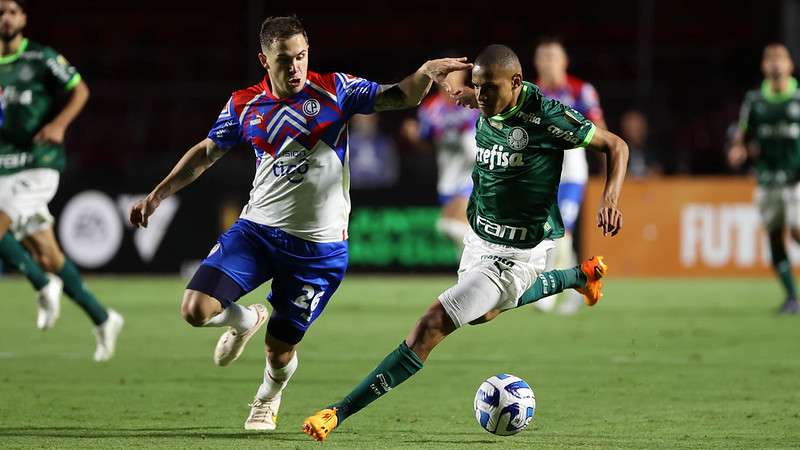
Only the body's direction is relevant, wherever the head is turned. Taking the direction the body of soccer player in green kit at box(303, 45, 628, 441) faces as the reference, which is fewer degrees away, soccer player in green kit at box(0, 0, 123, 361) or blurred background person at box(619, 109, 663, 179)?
the soccer player in green kit

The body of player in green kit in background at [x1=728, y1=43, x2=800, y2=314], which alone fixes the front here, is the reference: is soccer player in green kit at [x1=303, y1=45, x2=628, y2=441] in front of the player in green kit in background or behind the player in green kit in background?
in front

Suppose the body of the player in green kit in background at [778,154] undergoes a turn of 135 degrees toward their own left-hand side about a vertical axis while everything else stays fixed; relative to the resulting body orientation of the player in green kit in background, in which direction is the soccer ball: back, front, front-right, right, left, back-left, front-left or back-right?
back-right

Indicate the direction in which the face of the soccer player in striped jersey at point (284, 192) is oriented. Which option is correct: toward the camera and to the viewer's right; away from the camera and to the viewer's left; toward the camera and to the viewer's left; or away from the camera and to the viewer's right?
toward the camera and to the viewer's right

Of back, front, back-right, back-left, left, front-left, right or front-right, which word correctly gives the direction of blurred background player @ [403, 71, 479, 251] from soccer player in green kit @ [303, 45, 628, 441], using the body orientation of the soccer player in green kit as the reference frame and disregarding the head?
back-right

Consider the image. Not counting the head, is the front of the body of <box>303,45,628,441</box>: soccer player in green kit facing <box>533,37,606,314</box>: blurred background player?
no

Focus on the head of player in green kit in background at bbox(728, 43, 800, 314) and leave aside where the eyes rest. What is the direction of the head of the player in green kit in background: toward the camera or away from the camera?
toward the camera

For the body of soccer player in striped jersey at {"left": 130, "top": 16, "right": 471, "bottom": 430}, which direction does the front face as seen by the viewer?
toward the camera

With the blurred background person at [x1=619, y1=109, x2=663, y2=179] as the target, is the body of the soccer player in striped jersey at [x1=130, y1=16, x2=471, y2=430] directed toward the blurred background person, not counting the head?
no

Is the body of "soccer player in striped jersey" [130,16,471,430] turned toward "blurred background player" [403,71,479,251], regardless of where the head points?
no

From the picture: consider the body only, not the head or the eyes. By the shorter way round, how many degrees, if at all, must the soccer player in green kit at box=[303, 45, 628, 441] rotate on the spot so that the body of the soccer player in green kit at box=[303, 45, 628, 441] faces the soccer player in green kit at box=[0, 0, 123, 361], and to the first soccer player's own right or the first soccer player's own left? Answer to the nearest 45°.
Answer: approximately 90° to the first soccer player's own right

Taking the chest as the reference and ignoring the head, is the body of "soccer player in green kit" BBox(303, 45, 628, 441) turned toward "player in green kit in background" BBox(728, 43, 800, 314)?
no

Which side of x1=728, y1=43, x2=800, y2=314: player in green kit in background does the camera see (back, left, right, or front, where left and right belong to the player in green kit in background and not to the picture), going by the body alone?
front

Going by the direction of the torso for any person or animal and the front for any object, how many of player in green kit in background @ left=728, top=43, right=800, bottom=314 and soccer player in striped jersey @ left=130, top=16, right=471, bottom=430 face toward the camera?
2
